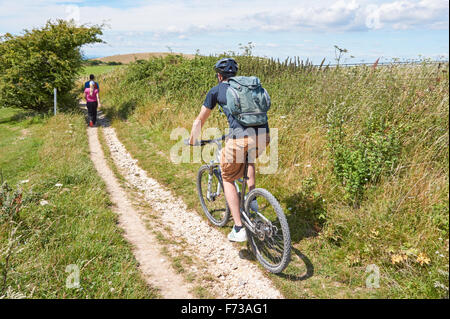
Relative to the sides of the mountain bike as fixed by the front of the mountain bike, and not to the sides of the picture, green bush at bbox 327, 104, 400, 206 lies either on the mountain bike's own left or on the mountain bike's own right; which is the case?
on the mountain bike's own right

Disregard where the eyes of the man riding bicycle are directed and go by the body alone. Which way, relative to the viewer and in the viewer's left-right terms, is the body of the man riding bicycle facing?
facing away from the viewer and to the left of the viewer

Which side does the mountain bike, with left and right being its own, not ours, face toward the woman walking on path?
front

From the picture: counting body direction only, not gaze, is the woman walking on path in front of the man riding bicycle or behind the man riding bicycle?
in front

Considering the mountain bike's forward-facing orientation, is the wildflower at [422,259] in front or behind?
behind

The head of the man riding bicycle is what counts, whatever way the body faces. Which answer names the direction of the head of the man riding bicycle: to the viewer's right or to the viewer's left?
to the viewer's left

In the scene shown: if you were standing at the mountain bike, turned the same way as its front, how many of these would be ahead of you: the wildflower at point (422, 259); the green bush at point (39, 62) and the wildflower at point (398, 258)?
1

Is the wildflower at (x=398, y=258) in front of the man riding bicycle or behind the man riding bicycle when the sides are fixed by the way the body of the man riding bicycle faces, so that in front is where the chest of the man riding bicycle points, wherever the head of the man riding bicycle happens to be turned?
behind

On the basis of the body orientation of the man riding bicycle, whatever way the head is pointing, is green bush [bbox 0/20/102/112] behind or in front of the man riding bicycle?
in front

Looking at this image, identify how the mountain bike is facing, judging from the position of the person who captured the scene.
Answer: facing away from the viewer and to the left of the viewer
